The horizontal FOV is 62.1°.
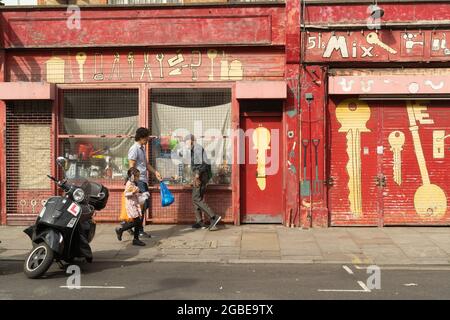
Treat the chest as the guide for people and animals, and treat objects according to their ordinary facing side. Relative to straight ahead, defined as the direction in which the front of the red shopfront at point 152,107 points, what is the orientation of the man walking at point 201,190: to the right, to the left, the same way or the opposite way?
to the right

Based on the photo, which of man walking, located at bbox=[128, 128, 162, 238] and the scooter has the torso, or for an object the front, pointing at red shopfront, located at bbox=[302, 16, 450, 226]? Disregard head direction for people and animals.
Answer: the man walking

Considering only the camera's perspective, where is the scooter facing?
facing the viewer and to the left of the viewer

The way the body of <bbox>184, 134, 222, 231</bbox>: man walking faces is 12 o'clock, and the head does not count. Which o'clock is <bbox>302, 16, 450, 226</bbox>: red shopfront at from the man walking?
The red shopfront is roughly at 6 o'clock from the man walking.

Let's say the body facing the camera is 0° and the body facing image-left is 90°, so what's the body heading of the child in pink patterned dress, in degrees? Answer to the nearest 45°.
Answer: approximately 270°

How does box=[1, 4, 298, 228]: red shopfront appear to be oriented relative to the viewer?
toward the camera

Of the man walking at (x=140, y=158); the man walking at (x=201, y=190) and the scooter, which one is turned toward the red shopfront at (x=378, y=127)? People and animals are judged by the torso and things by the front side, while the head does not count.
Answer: the man walking at (x=140, y=158)

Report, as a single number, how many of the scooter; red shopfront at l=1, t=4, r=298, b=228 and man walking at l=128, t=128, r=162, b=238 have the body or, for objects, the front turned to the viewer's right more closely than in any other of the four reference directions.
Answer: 1

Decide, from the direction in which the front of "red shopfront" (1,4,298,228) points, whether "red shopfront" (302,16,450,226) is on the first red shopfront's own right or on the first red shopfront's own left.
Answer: on the first red shopfront's own left

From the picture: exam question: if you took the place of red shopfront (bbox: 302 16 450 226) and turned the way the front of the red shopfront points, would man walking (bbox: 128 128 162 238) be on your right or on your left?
on your right

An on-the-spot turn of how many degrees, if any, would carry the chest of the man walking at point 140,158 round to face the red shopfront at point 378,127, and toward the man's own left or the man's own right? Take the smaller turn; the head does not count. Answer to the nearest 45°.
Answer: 0° — they already face it

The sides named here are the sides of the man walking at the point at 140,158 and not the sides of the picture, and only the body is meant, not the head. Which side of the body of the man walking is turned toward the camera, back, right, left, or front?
right

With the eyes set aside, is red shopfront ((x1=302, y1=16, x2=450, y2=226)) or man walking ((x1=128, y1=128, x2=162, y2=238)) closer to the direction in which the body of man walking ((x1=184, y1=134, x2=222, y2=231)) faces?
the man walking

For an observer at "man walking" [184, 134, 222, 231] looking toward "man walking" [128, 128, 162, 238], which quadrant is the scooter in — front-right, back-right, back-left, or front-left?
front-left
